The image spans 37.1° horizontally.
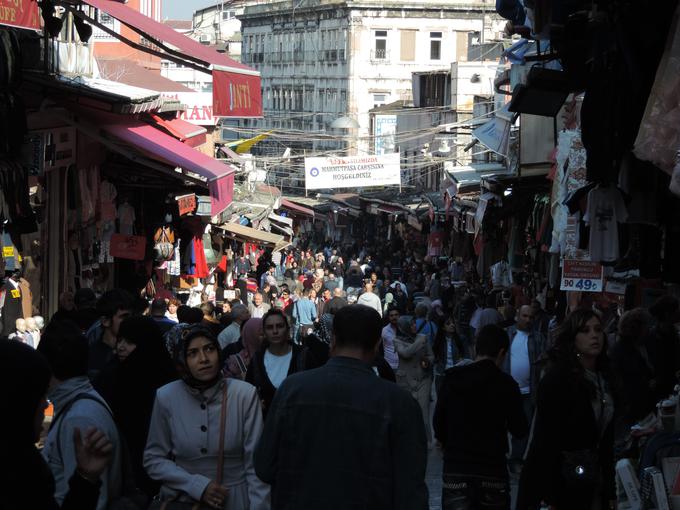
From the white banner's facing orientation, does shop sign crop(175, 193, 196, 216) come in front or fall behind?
in front

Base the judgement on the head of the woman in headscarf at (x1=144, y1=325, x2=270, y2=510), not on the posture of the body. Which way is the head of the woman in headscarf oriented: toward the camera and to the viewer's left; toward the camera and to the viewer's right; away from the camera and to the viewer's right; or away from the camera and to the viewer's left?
toward the camera and to the viewer's right

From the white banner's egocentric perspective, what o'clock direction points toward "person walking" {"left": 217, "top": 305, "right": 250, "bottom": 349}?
The person walking is roughly at 12 o'clock from the white banner.

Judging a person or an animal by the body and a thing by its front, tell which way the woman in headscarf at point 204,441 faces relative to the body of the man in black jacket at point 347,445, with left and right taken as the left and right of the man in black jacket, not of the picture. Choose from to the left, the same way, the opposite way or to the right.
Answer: the opposite way

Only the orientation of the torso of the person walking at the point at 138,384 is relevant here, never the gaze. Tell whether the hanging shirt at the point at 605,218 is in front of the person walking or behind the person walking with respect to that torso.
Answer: behind

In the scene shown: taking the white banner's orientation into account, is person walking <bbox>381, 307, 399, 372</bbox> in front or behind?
in front

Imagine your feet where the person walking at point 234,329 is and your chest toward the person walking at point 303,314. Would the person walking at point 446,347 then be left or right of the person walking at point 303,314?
right

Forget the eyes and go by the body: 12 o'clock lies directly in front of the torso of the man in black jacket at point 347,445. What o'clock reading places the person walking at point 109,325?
The person walking is roughly at 11 o'clock from the man in black jacket.

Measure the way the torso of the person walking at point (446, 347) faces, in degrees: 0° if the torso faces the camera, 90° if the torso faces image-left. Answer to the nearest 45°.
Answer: approximately 0°

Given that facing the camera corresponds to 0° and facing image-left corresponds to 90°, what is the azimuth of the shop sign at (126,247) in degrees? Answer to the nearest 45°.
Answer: approximately 0°
